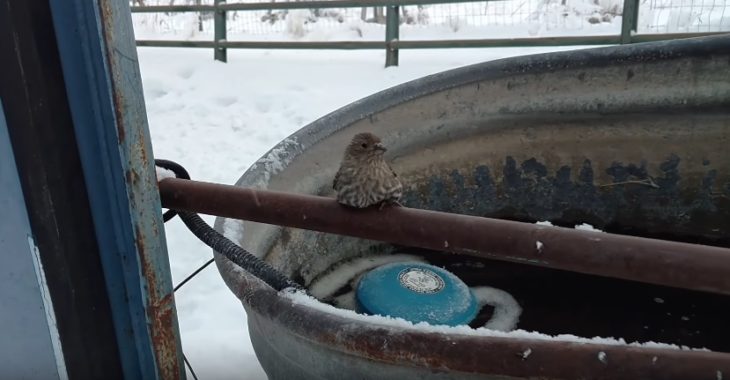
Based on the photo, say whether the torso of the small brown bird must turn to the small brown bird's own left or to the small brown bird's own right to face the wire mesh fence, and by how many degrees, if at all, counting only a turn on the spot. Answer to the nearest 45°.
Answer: approximately 135° to the small brown bird's own left

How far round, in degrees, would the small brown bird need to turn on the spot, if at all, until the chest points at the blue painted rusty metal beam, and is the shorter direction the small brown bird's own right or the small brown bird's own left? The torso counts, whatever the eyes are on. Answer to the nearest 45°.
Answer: approximately 90° to the small brown bird's own right

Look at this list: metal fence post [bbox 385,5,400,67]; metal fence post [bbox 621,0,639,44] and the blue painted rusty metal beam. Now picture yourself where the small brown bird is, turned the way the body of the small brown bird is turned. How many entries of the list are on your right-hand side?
1

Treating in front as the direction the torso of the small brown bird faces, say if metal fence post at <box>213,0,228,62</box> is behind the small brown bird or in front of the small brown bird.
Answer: behind

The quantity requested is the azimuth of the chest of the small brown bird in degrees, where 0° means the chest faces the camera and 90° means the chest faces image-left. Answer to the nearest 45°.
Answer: approximately 315°

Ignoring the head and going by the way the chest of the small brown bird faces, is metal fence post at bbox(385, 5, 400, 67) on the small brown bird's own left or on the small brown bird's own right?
on the small brown bird's own left
